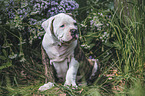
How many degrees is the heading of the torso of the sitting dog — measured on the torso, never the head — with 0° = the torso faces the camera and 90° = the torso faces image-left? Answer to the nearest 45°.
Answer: approximately 45°
